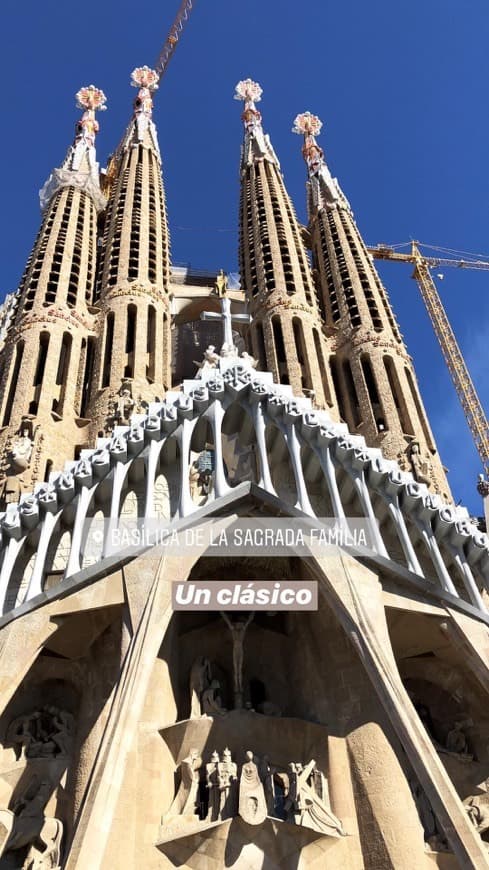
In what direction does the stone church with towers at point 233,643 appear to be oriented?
toward the camera
